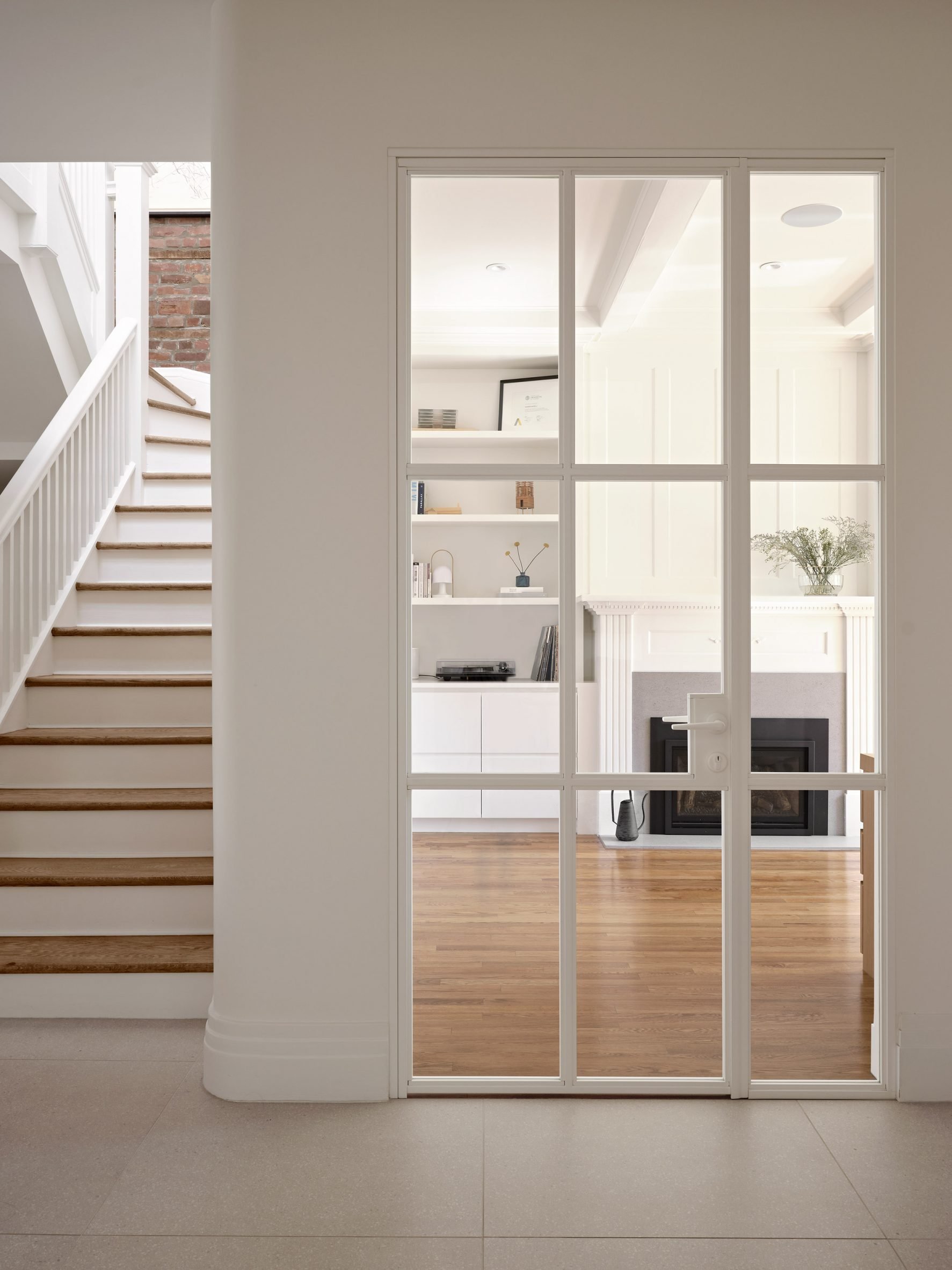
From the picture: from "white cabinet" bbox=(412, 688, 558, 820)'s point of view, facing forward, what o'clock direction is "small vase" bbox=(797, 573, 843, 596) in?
The small vase is roughly at 9 o'clock from the white cabinet.

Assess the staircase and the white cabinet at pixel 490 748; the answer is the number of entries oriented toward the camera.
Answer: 2

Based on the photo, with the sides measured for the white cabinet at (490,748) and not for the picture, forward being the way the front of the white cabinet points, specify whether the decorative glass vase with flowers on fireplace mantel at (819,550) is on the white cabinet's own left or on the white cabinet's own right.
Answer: on the white cabinet's own left

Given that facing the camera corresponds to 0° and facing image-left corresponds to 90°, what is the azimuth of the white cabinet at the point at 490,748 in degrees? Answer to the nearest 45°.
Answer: approximately 0°
